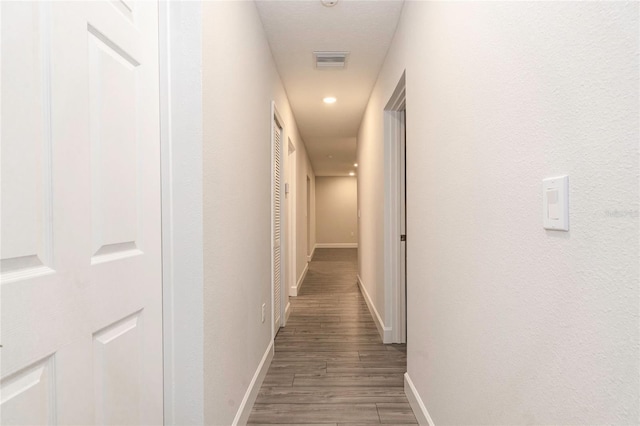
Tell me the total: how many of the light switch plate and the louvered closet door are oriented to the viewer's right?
1

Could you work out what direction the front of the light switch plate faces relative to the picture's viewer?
facing the viewer and to the left of the viewer

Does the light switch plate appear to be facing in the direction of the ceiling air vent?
no

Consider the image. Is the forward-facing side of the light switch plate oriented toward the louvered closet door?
no

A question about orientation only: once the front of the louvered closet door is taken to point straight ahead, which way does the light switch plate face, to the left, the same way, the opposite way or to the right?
the opposite way

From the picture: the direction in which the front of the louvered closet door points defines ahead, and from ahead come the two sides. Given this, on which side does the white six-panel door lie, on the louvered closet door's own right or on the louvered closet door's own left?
on the louvered closet door's own right

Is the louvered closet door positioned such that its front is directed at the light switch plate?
no

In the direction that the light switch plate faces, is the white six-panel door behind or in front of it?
in front

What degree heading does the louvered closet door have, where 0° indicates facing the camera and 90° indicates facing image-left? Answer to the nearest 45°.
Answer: approximately 270°
